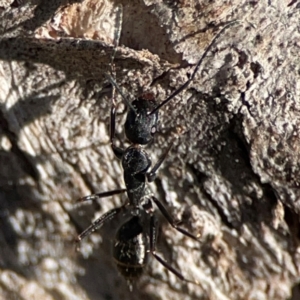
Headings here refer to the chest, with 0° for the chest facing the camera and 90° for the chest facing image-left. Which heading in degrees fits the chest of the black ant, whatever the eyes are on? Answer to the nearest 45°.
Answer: approximately 180°
